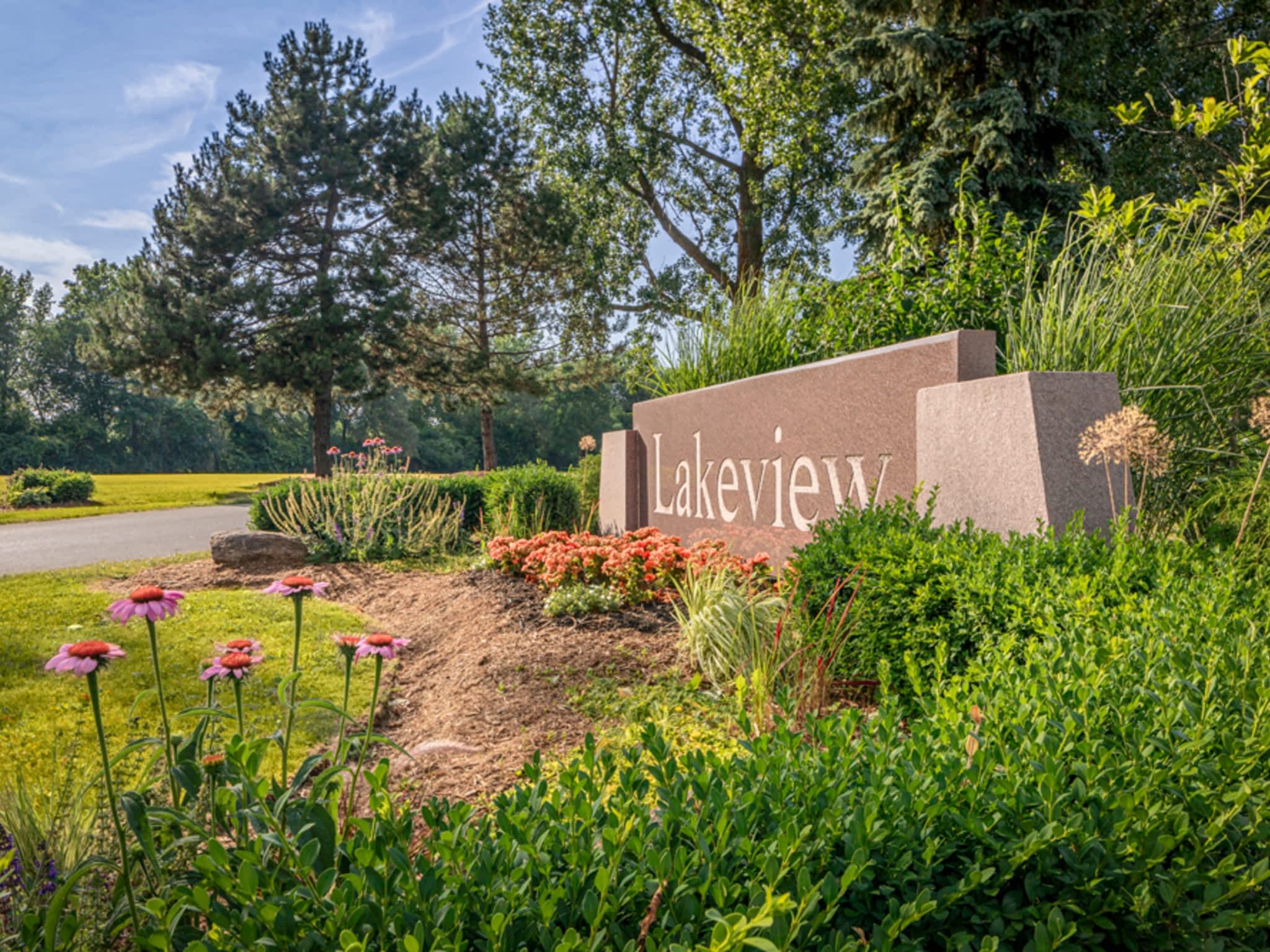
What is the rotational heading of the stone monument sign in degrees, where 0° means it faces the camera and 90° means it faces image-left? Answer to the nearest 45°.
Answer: approximately 45°

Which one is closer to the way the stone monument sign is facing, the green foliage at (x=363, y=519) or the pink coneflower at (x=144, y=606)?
the pink coneflower

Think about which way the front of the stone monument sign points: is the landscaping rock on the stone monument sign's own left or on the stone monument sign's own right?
on the stone monument sign's own right

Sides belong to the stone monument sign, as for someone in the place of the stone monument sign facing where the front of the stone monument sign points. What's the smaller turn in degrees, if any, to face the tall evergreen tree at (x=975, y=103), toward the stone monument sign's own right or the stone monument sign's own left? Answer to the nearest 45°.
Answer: approximately 135° to the stone monument sign's own right

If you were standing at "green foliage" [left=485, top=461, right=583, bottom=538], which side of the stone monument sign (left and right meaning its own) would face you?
right

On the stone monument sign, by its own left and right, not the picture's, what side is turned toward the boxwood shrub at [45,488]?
right

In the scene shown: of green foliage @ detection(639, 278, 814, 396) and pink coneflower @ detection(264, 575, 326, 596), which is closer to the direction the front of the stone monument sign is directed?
the pink coneflower

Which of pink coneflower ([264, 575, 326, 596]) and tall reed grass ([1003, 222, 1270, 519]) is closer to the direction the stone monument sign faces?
the pink coneflower

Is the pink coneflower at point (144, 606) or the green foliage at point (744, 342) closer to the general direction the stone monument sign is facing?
the pink coneflower
